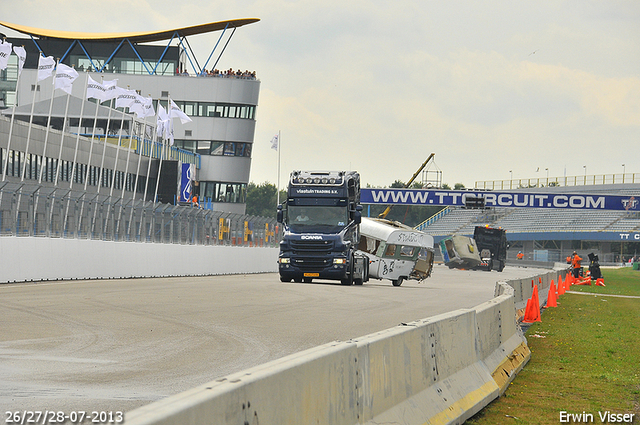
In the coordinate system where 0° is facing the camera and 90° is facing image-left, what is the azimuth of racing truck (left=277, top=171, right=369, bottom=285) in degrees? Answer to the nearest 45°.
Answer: approximately 0°

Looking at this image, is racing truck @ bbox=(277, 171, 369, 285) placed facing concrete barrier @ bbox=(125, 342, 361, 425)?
yes

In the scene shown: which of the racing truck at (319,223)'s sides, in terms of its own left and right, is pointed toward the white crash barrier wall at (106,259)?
right

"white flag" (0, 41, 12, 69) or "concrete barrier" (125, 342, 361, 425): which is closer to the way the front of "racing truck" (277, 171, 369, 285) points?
the concrete barrier

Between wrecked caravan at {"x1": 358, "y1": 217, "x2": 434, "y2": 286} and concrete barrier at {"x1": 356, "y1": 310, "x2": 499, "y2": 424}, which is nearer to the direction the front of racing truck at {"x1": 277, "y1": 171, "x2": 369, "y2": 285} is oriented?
the concrete barrier

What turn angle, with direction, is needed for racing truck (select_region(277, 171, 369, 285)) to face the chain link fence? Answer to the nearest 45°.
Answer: approximately 90° to its right

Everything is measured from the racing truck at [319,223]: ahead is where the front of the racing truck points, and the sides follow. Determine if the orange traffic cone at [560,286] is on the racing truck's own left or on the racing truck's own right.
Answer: on the racing truck's own left
